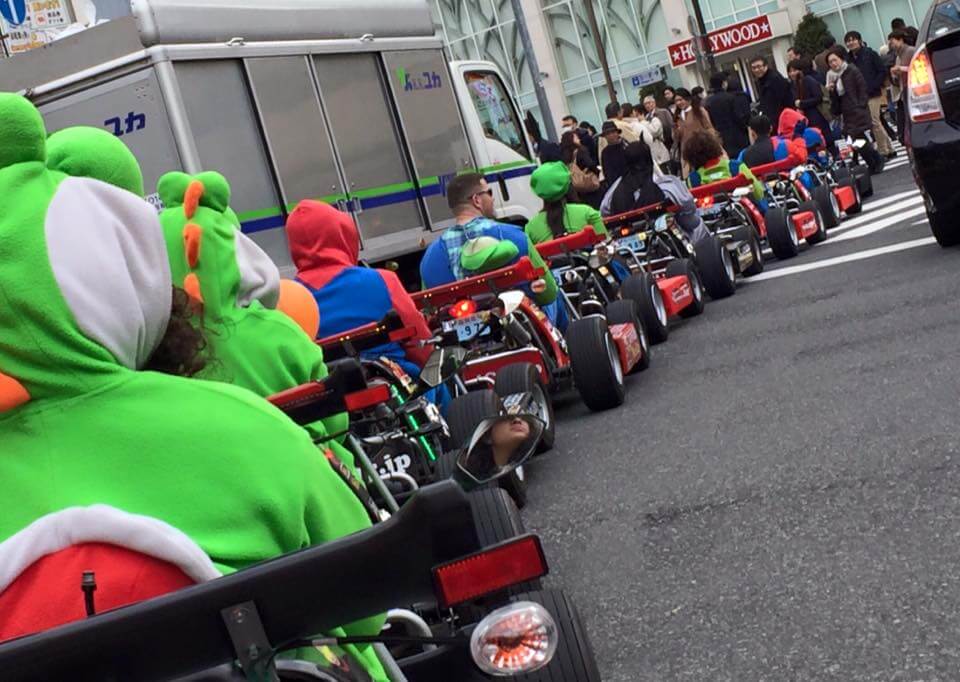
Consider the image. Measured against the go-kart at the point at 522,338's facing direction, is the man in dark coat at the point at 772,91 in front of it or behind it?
in front

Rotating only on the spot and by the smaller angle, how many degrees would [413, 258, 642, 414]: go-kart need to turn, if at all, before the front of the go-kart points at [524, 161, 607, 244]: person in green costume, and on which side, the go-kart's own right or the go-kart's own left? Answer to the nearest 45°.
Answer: approximately 45° to the go-kart's own left

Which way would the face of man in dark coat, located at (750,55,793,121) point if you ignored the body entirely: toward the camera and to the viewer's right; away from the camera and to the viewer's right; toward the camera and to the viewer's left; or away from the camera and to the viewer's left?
toward the camera and to the viewer's left

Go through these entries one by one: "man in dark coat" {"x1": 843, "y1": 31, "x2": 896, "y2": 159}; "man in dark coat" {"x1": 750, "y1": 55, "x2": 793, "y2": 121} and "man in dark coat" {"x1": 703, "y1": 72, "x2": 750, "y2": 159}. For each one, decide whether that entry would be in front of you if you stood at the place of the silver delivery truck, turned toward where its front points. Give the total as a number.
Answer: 3

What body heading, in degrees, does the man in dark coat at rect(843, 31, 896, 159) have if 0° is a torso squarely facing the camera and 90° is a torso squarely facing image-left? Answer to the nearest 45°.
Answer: approximately 45°

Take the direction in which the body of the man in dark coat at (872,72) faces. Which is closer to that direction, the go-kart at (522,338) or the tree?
the go-kart

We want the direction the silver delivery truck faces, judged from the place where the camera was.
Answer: facing away from the viewer and to the right of the viewer

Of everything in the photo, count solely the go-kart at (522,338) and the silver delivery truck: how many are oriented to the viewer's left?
0

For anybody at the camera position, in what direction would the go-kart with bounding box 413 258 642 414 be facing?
facing away from the viewer and to the right of the viewer

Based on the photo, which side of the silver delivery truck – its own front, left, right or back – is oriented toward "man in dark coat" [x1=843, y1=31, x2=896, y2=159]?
front

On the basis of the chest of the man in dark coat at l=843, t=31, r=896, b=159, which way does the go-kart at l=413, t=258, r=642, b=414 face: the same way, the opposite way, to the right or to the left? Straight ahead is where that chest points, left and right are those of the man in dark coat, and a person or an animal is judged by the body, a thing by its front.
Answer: the opposite way
